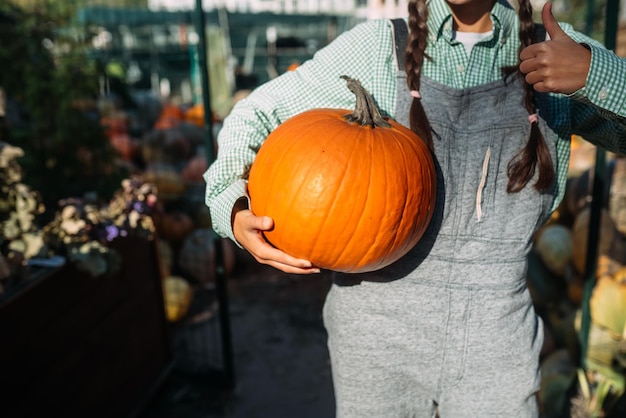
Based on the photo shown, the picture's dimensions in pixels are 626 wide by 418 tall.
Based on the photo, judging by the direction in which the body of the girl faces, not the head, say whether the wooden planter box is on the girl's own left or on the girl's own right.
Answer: on the girl's own right

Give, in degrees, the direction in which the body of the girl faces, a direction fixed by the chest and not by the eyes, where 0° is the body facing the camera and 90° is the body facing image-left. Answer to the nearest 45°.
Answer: approximately 0°

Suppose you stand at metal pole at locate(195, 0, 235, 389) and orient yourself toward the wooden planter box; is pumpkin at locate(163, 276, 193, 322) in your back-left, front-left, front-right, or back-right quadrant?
back-right

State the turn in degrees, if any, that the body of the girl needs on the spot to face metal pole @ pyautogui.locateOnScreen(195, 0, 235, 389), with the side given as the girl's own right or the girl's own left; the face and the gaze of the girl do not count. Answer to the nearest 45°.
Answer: approximately 135° to the girl's own right

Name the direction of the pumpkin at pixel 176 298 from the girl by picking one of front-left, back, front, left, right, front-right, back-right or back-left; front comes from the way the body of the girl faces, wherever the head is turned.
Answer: back-right

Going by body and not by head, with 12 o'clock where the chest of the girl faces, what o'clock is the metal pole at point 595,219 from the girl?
The metal pole is roughly at 7 o'clock from the girl.
